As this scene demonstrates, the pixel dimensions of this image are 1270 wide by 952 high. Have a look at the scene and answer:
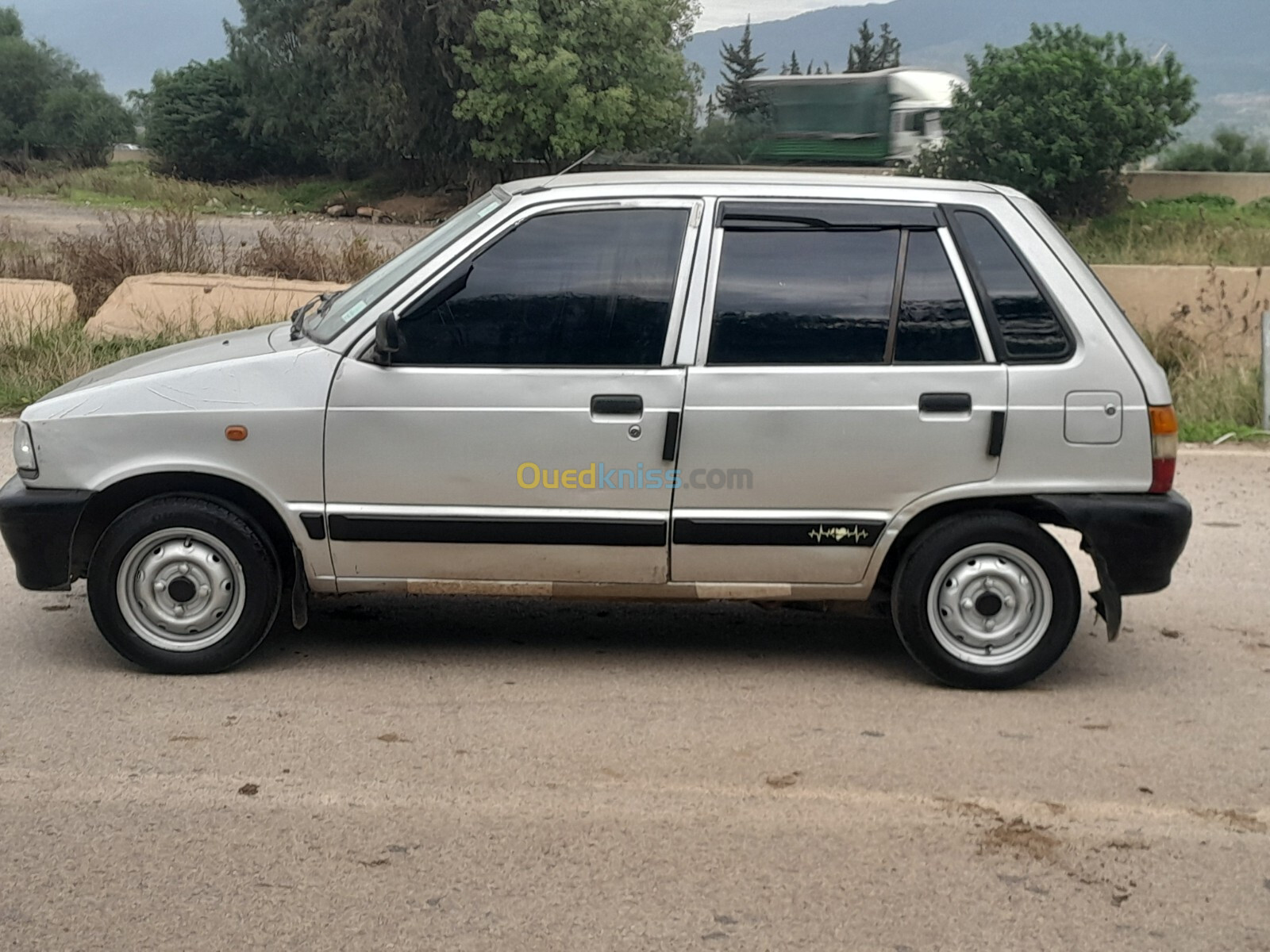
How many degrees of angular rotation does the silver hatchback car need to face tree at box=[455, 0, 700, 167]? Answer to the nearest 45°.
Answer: approximately 90° to its right

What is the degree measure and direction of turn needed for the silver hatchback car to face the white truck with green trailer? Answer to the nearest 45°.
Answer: approximately 90° to its right

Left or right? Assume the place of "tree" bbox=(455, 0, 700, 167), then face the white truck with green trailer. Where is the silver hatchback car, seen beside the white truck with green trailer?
right

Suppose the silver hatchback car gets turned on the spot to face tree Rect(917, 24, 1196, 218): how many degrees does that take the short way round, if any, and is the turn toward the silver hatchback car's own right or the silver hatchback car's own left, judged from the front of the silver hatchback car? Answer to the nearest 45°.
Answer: approximately 90° to the silver hatchback car's own right

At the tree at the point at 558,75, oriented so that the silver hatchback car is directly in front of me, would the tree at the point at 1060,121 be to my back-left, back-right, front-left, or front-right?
front-left

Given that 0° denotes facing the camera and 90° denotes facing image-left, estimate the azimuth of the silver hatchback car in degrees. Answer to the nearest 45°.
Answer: approximately 90°

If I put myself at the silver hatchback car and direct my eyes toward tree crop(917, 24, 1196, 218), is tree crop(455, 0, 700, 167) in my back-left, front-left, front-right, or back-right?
front-left
